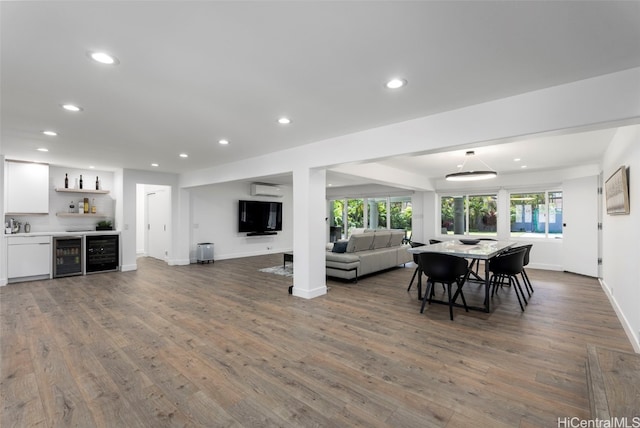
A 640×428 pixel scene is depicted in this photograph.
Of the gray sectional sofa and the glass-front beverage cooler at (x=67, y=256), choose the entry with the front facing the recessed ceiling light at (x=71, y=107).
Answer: the glass-front beverage cooler

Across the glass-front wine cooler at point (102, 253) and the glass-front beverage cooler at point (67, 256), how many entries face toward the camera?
2

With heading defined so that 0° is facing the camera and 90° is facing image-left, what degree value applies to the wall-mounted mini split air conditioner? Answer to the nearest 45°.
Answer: approximately 315°

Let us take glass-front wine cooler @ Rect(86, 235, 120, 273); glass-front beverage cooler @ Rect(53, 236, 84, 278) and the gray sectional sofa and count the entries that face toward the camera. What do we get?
2

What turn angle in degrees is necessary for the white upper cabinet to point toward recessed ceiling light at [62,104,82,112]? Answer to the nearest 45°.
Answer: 0° — it already faces it

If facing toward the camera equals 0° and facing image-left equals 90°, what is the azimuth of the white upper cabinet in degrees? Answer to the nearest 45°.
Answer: approximately 0°

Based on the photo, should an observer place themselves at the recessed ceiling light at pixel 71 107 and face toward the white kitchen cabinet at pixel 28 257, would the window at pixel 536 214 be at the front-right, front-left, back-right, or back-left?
back-right

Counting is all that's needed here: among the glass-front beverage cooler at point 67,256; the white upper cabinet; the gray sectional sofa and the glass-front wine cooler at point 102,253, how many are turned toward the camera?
3
